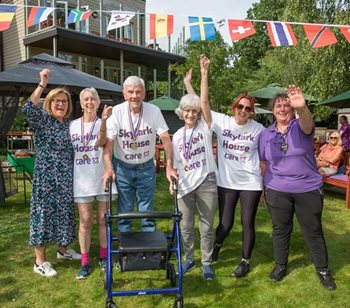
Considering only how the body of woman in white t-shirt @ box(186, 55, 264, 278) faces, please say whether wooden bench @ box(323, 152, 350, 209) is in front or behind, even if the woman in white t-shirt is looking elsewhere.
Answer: behind

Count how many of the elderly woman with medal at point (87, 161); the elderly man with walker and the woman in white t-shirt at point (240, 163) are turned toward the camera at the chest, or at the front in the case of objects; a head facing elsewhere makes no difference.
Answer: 3

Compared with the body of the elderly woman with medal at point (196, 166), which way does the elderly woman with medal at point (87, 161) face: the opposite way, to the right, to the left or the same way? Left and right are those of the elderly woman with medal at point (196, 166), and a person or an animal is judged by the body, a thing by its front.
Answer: the same way

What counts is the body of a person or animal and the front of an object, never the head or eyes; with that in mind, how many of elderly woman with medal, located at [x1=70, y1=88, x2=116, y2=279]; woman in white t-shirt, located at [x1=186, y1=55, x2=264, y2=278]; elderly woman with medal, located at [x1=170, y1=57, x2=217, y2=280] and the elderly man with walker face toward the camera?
4

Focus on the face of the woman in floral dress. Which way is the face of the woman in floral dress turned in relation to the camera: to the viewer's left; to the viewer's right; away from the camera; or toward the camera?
toward the camera

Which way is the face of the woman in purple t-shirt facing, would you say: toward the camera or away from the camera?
toward the camera

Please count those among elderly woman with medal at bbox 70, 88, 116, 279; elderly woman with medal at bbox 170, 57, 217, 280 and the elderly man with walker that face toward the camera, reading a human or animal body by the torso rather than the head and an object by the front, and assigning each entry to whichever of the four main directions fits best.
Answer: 3

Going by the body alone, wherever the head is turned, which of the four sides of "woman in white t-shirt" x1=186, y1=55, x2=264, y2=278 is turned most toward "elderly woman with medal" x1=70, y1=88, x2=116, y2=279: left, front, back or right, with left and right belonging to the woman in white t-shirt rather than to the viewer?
right

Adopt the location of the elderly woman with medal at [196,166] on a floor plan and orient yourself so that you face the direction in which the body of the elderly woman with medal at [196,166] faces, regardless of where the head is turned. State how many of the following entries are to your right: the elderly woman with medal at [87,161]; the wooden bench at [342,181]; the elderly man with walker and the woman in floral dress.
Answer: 3

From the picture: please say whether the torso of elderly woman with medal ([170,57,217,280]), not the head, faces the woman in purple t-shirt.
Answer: no

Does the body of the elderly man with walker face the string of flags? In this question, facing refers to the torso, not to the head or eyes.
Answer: no

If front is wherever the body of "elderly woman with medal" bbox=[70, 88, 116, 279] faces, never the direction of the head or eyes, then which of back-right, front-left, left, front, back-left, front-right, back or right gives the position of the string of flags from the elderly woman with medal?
back-left

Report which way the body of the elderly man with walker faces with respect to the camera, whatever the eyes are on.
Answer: toward the camera

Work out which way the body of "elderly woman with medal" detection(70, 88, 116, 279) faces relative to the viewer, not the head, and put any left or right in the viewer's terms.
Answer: facing the viewer

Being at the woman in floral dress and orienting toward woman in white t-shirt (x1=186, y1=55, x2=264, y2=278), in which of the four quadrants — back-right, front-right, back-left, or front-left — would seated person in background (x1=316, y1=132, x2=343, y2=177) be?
front-left

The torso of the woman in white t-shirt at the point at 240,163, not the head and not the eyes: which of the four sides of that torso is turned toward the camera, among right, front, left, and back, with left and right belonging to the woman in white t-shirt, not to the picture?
front
